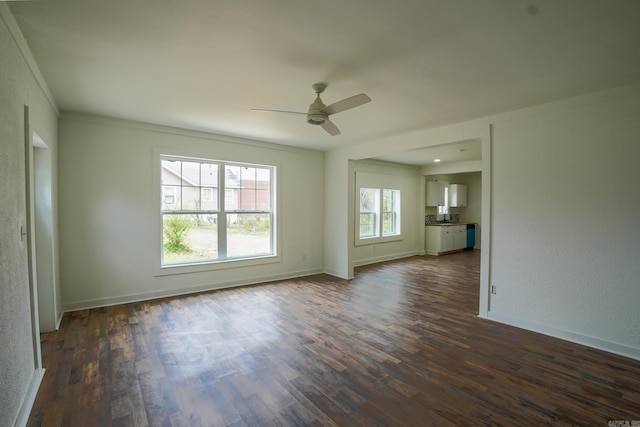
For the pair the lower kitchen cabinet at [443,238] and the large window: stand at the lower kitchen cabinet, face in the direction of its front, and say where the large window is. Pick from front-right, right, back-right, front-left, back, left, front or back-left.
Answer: right

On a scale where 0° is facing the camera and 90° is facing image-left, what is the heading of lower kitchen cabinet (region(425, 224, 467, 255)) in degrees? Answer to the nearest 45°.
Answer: approximately 315°

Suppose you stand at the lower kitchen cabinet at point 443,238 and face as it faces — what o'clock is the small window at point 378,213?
The small window is roughly at 3 o'clock from the lower kitchen cabinet.
